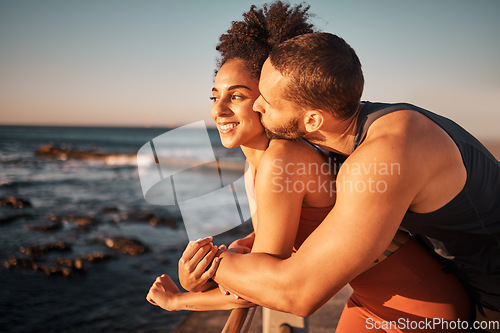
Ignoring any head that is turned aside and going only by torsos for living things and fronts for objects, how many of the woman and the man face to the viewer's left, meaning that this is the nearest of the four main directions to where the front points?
2

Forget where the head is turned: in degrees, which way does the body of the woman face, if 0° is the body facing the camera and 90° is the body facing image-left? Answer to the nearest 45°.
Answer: approximately 90°

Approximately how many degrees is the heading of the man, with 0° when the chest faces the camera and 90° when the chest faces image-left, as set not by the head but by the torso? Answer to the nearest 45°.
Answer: approximately 90°

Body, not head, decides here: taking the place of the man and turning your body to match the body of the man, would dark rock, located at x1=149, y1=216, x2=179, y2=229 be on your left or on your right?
on your right

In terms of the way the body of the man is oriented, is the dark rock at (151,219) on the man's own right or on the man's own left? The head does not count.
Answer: on the man's own right

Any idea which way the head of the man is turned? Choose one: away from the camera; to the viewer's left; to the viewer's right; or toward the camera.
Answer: to the viewer's left

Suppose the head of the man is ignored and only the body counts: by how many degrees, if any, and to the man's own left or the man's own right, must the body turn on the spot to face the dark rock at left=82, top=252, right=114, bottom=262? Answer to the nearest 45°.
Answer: approximately 45° to the man's own right
